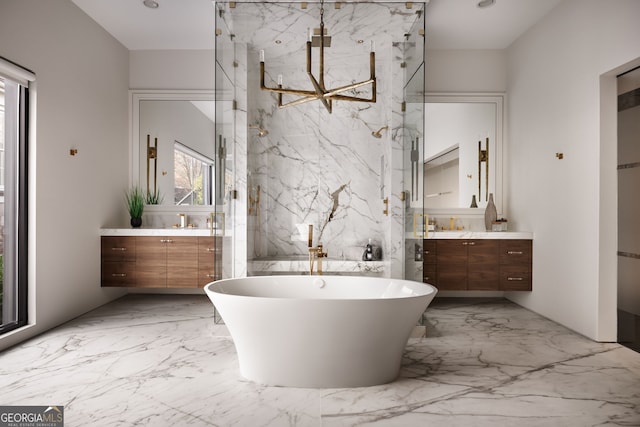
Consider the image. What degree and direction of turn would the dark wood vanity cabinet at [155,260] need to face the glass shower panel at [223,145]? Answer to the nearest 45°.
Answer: approximately 45° to its left

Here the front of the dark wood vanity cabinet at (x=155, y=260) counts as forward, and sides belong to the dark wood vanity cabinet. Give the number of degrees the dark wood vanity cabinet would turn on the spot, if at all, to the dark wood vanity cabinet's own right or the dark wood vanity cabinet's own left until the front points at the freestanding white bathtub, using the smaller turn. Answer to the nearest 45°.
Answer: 0° — it already faces it

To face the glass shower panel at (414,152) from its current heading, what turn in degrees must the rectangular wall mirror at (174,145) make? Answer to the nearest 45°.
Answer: approximately 45° to its left

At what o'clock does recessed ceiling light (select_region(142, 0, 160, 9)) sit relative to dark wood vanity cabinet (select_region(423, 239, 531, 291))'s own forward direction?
The recessed ceiling light is roughly at 2 o'clock from the dark wood vanity cabinet.
